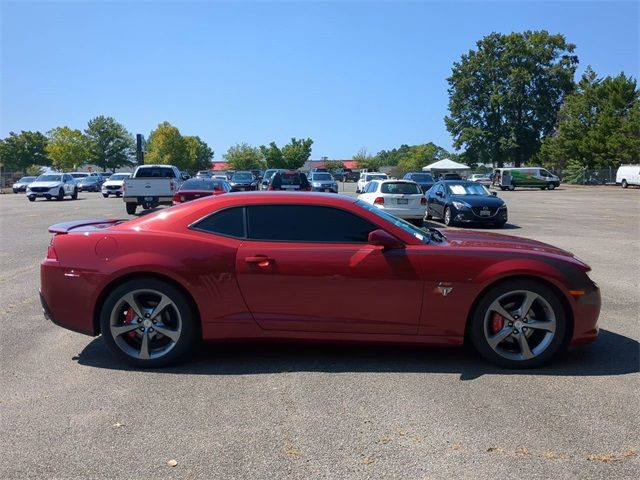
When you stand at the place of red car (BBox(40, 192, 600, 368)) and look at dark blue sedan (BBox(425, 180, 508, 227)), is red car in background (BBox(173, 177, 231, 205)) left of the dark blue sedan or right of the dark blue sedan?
left

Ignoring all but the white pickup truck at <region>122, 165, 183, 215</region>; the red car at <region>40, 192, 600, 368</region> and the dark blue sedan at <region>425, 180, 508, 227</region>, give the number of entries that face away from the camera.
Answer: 1

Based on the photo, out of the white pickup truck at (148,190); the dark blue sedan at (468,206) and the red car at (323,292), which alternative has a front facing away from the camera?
the white pickup truck

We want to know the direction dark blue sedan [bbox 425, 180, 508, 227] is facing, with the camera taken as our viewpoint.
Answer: facing the viewer and to the right of the viewer

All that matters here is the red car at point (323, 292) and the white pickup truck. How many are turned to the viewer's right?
1

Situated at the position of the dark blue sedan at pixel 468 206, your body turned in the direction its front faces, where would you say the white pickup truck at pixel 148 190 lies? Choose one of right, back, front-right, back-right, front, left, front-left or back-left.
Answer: back-right

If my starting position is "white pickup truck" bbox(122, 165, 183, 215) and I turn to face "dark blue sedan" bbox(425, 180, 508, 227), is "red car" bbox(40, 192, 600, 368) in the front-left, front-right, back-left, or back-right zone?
front-right

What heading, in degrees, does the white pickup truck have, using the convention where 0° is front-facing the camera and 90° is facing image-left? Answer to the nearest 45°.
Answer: approximately 180°

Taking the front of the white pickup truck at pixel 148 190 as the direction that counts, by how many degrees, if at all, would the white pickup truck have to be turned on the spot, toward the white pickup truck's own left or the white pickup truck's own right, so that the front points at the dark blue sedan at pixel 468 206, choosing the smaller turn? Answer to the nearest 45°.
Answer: approximately 135° to the white pickup truck's own right

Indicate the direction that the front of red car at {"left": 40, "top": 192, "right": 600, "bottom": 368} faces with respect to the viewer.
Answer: facing to the right of the viewer

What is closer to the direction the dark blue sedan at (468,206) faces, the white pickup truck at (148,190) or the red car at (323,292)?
the red car

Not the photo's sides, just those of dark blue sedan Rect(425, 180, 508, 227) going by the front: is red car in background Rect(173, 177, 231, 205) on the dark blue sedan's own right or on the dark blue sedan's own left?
on the dark blue sedan's own right

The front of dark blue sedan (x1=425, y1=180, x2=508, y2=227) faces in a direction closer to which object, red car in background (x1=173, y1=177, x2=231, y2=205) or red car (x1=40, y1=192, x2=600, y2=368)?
the red car

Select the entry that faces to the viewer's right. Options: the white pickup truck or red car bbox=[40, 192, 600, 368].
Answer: the red car

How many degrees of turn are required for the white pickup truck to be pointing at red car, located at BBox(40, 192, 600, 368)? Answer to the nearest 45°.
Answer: approximately 180°
